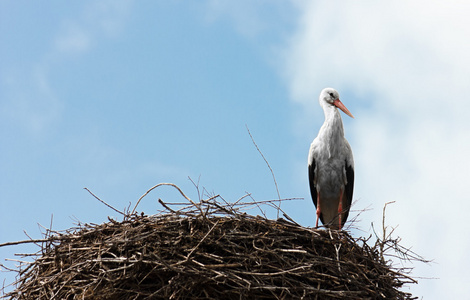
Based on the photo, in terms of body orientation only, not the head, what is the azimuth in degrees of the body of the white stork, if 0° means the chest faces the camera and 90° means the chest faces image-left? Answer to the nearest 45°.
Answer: approximately 0°
